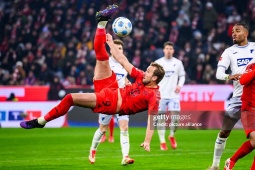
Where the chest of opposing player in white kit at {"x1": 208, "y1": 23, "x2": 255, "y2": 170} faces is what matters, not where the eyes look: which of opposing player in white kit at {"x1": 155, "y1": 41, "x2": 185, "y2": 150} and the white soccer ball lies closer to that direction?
the white soccer ball

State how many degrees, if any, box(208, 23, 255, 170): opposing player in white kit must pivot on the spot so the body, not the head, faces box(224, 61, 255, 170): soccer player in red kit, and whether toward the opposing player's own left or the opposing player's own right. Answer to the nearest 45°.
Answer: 0° — they already face them

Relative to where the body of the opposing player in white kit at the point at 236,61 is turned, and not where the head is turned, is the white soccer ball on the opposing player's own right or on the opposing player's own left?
on the opposing player's own right

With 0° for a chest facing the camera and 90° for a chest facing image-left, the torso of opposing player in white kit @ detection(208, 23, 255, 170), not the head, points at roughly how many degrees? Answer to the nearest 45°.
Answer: approximately 0°
